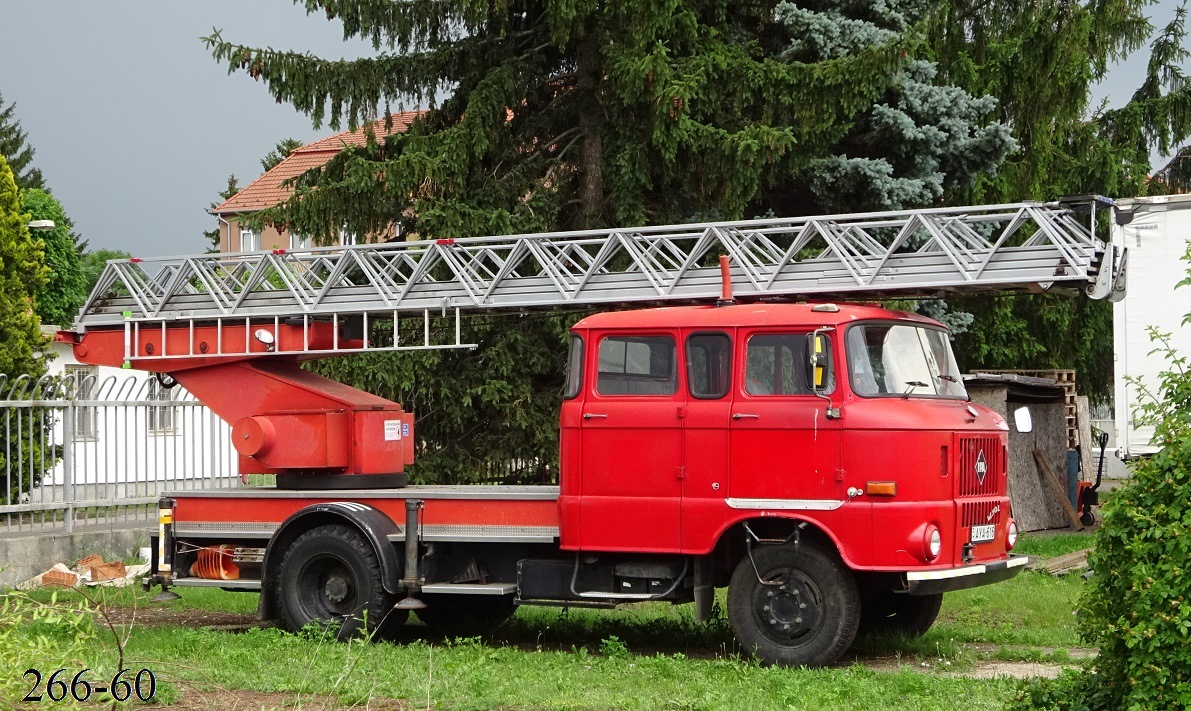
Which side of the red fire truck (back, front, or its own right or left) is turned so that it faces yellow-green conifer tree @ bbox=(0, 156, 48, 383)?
back

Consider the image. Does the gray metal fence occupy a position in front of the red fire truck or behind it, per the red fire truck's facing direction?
behind

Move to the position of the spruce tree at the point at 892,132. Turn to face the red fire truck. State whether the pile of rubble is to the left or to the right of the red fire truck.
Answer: right

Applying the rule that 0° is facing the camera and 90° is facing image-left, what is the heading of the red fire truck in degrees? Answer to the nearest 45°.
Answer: approximately 315°

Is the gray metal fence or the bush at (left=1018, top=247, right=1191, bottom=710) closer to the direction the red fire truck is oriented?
the bush

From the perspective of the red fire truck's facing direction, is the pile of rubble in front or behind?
behind

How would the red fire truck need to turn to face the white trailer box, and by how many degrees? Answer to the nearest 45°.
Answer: approximately 90° to its left

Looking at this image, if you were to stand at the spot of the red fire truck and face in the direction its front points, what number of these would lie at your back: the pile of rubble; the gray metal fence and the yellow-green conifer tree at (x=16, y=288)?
3

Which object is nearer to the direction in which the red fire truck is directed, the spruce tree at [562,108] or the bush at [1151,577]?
the bush

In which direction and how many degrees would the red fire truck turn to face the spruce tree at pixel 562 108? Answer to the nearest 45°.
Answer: approximately 135° to its left

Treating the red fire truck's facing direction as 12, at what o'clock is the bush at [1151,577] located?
The bush is roughly at 1 o'clock from the red fire truck.

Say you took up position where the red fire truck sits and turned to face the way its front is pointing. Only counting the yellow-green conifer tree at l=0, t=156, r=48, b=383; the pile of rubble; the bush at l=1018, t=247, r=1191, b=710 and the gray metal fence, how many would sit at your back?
3
